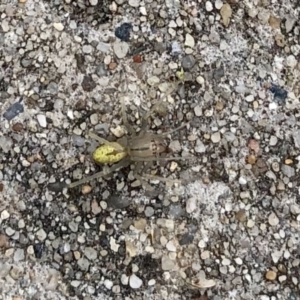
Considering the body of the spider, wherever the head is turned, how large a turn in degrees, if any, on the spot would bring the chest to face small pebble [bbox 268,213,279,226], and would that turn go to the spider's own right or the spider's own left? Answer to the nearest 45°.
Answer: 0° — it already faces it

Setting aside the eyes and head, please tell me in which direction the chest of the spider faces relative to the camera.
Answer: to the viewer's right

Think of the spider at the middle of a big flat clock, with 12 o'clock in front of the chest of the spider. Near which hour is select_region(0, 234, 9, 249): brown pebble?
The brown pebble is roughly at 5 o'clock from the spider.

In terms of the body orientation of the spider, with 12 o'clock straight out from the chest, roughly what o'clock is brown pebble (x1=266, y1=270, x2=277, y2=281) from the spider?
The brown pebble is roughly at 1 o'clock from the spider.
